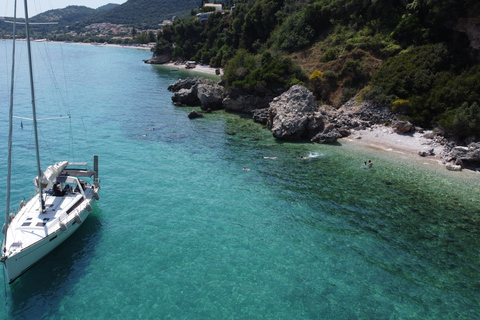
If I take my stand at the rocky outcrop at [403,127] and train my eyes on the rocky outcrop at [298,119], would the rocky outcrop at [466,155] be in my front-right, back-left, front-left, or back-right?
back-left

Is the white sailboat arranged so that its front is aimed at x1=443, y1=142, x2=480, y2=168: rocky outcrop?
no

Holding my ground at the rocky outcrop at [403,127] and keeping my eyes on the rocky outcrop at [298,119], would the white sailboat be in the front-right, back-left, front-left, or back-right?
front-left

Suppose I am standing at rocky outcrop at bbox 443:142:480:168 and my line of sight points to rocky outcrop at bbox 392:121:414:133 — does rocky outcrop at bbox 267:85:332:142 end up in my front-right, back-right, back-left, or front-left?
front-left
